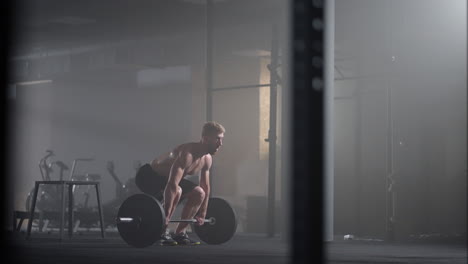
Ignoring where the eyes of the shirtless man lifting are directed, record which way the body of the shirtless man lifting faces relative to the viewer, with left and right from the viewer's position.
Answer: facing the viewer and to the right of the viewer

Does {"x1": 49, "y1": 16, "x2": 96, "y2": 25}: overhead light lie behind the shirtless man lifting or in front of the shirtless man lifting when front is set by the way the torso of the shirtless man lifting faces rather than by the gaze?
behind

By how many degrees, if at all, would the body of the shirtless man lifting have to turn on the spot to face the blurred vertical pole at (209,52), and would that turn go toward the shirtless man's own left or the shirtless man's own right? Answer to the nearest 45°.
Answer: approximately 135° to the shirtless man's own left

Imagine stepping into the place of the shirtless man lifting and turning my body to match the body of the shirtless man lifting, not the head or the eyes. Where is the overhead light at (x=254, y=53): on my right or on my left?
on my left

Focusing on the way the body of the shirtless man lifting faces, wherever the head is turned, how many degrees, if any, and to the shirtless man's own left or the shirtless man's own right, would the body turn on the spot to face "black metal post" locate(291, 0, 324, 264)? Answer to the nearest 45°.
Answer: approximately 45° to the shirtless man's own right
